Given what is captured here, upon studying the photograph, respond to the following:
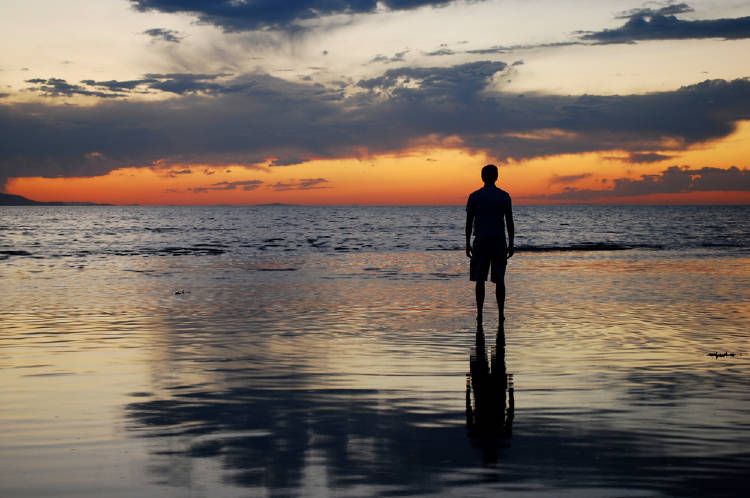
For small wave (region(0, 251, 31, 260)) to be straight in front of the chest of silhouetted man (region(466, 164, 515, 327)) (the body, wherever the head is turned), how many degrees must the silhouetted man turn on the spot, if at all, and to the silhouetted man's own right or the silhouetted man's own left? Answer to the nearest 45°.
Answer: approximately 45° to the silhouetted man's own left

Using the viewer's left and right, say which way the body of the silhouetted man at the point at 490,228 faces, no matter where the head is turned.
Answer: facing away from the viewer
